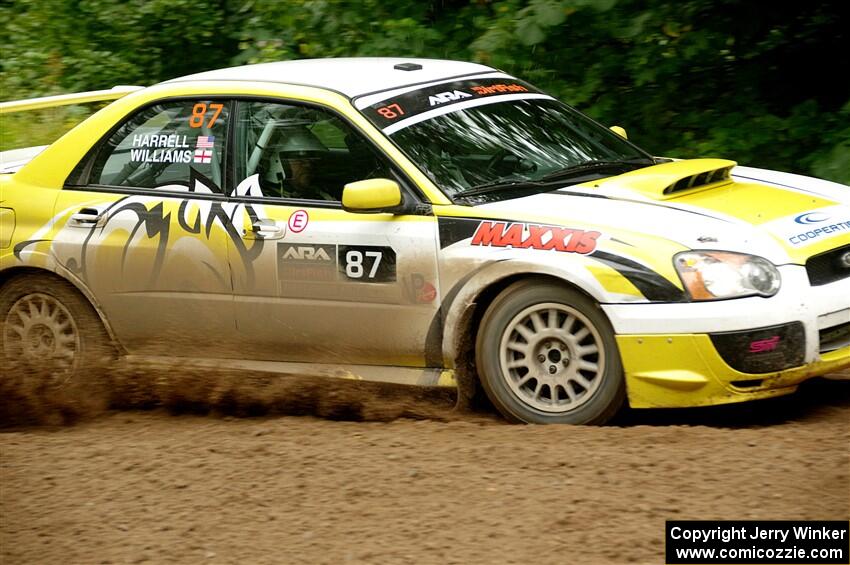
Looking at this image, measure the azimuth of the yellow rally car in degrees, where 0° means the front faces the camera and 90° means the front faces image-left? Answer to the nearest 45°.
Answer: approximately 315°
